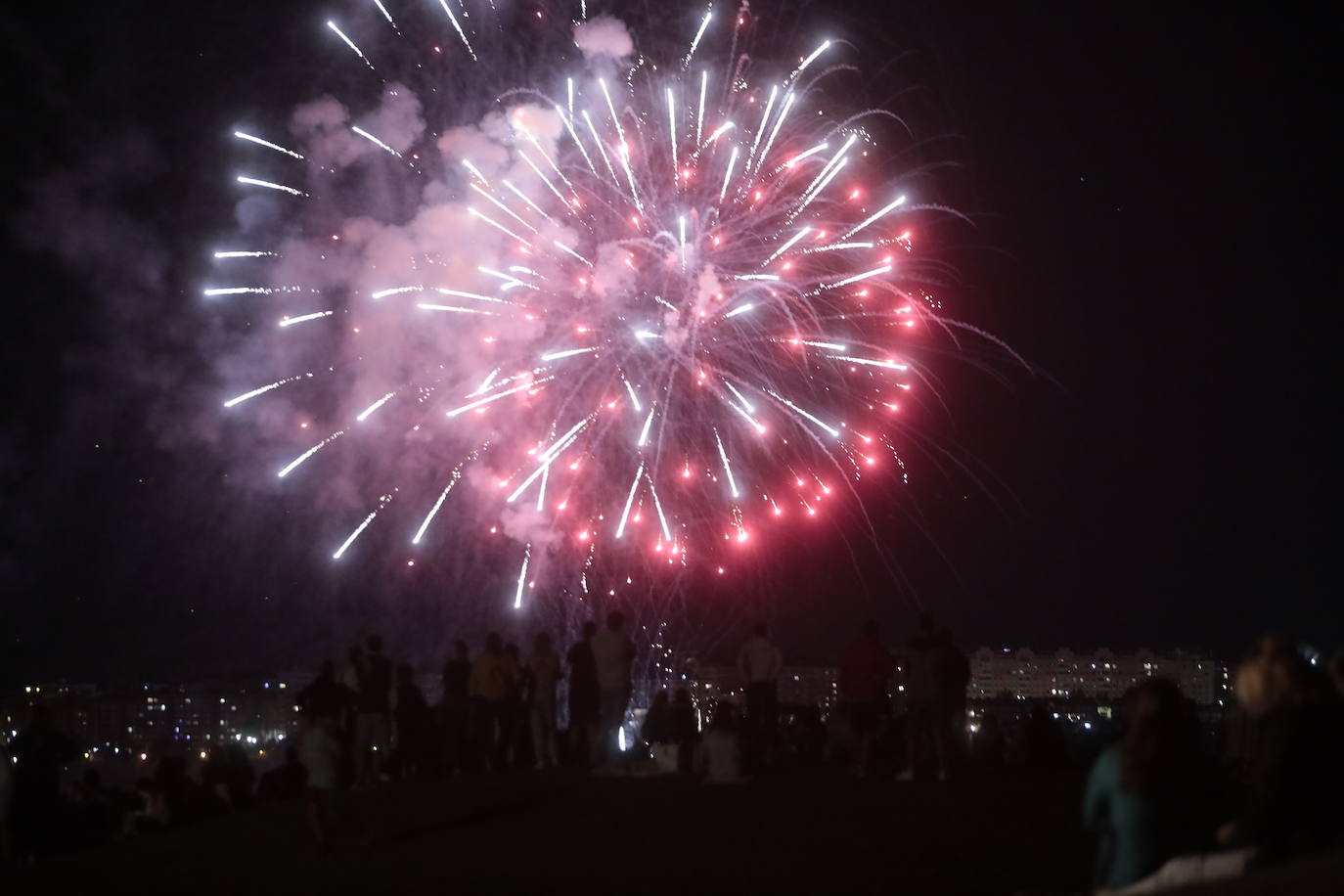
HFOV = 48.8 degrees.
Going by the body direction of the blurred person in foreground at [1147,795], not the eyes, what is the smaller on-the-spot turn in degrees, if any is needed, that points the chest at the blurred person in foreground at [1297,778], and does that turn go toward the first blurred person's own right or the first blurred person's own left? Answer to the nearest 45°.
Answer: approximately 135° to the first blurred person's own right

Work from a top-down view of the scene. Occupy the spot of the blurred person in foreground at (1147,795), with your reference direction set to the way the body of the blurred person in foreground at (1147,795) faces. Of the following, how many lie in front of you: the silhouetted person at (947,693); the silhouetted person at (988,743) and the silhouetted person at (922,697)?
3

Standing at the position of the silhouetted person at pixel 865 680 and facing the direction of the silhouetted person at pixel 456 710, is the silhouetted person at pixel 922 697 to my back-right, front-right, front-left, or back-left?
back-left

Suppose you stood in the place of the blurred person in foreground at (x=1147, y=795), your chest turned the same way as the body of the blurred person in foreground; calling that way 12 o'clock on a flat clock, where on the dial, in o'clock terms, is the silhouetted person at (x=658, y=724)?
The silhouetted person is roughly at 11 o'clock from the blurred person in foreground.

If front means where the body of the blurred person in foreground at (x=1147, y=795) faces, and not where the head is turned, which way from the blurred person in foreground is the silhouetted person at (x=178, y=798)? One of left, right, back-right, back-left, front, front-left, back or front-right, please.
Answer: front-left

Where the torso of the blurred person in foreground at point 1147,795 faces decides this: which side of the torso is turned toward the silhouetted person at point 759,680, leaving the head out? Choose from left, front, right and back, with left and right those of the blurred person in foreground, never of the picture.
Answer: front

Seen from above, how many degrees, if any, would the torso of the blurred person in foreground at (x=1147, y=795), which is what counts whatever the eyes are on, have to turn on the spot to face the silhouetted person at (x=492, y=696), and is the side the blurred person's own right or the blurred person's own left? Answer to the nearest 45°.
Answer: approximately 45° to the blurred person's own left

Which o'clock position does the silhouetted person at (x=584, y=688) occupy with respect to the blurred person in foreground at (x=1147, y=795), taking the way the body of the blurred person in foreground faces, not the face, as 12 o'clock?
The silhouetted person is roughly at 11 o'clock from the blurred person in foreground.

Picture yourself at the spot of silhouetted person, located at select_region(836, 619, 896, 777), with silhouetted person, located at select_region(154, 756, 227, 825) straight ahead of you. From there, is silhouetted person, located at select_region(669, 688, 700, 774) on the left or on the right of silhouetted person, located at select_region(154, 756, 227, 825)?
right

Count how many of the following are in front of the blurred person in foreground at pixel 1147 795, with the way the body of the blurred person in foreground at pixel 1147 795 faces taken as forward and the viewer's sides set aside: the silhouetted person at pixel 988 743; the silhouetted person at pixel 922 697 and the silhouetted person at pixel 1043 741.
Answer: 3

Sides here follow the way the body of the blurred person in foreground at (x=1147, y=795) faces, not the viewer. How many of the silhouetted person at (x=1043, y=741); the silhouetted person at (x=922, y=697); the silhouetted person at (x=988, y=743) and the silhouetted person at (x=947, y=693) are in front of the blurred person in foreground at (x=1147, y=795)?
4

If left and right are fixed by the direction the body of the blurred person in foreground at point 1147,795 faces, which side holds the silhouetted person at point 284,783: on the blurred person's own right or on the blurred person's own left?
on the blurred person's own left

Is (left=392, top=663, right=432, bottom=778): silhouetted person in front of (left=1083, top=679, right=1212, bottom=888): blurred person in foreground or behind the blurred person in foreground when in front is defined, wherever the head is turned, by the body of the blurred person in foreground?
in front

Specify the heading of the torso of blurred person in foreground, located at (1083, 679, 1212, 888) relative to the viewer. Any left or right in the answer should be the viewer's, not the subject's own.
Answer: facing away from the viewer

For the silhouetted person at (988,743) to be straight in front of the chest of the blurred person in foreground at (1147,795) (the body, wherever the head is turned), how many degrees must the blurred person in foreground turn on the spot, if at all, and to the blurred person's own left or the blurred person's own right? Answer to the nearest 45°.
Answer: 0° — they already face them

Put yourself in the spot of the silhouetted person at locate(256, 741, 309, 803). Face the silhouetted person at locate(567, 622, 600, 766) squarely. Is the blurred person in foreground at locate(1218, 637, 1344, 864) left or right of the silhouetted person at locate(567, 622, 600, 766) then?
right
